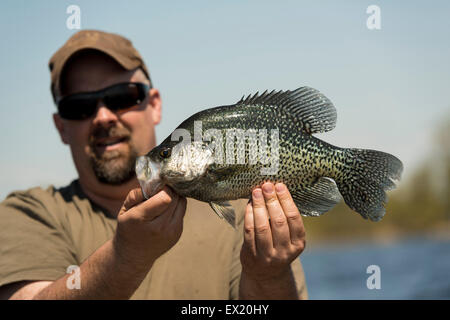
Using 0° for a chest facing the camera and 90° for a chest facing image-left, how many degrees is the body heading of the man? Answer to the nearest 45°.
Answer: approximately 0°
